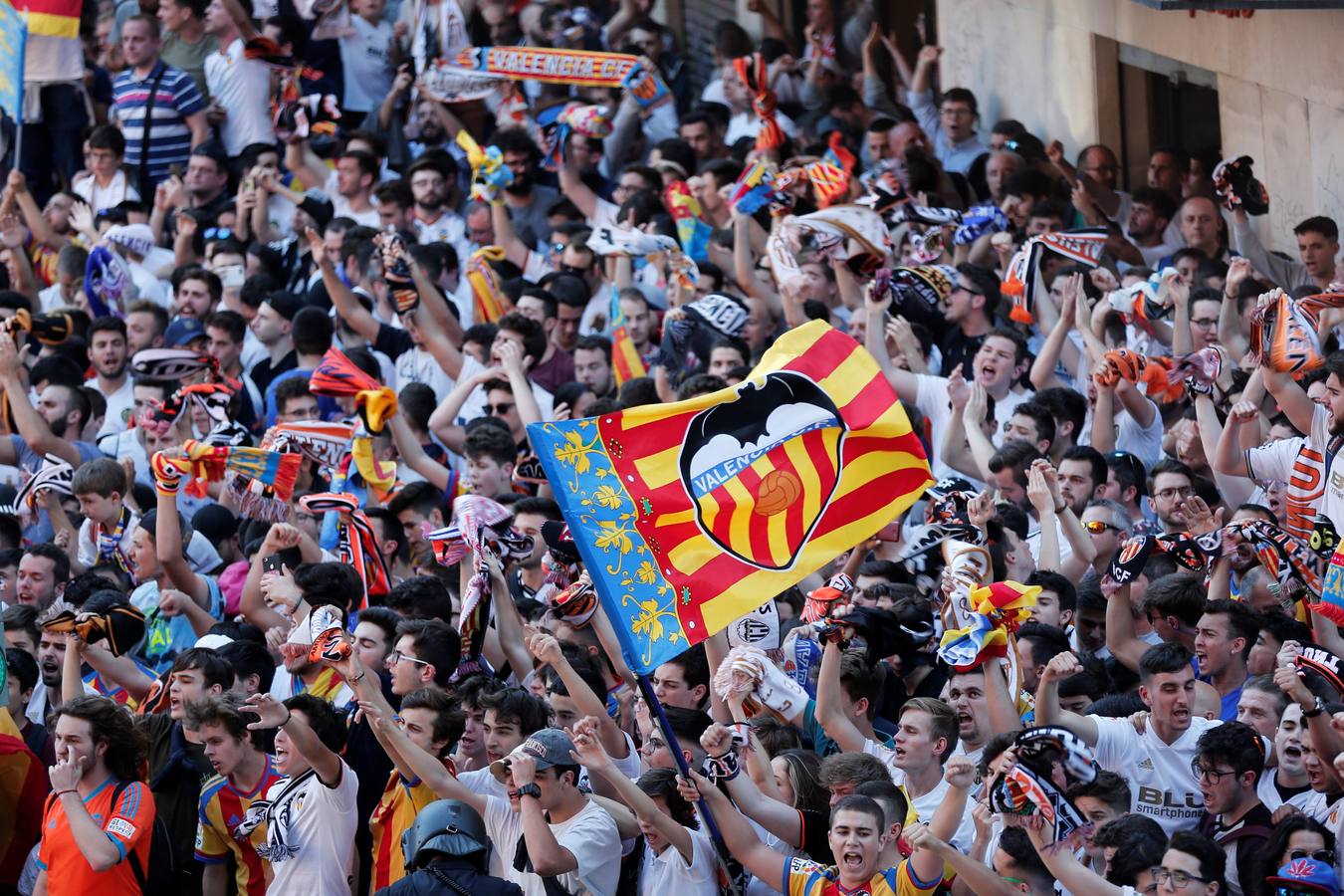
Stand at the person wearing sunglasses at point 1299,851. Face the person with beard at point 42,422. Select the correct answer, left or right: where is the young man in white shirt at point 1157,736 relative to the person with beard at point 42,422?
right

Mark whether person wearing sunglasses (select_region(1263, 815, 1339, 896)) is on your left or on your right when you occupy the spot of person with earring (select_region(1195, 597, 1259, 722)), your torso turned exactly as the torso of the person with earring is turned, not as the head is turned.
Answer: on your left

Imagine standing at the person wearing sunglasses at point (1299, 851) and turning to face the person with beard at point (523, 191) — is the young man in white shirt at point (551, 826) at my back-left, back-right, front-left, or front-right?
front-left

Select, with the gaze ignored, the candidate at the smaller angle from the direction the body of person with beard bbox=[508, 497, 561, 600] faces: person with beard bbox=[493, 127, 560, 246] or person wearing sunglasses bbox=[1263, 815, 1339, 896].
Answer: the person wearing sunglasses

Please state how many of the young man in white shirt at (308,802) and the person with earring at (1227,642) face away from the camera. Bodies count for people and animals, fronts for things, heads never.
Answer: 0

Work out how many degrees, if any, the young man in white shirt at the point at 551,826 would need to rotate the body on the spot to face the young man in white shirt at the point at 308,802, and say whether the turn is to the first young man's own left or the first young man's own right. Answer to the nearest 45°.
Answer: approximately 90° to the first young man's own right

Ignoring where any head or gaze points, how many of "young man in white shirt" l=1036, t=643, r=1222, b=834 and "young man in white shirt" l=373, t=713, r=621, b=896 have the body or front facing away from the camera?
0

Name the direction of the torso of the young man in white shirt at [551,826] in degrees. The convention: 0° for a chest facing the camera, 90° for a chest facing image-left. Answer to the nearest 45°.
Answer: approximately 45°

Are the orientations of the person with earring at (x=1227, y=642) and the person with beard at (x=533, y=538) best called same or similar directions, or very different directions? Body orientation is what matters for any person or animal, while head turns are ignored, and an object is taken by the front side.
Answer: same or similar directions

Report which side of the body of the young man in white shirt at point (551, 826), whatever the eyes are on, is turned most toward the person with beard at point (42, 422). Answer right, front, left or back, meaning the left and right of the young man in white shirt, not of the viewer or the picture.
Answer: right

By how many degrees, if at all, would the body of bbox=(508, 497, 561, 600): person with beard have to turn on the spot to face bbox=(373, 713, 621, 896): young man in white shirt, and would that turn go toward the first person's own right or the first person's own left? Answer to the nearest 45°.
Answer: approximately 45° to the first person's own left

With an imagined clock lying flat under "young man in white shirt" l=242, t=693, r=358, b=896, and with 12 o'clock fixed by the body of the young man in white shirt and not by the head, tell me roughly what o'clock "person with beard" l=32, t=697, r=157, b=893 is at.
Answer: The person with beard is roughly at 2 o'clock from the young man in white shirt.

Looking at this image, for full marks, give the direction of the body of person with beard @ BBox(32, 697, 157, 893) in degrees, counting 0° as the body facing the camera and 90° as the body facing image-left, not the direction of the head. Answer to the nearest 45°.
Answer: approximately 45°

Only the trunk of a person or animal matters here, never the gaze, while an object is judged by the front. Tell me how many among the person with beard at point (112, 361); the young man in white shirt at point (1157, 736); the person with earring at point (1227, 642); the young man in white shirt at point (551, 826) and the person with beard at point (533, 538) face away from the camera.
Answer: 0

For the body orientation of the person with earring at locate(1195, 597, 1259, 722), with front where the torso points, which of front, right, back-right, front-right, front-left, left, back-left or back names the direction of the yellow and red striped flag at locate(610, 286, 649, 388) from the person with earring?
right

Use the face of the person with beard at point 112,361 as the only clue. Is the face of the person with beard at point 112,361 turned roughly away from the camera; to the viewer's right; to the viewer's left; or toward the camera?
toward the camera

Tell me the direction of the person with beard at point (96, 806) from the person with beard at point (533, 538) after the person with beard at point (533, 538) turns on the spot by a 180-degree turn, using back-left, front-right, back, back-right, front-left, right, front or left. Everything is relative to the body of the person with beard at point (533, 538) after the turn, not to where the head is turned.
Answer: back

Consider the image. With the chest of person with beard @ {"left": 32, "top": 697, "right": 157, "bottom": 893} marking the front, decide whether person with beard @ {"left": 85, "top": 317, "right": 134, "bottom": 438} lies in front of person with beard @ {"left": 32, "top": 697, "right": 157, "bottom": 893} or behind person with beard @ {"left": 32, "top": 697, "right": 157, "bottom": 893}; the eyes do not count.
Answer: behind

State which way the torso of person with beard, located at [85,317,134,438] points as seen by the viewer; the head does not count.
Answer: toward the camera

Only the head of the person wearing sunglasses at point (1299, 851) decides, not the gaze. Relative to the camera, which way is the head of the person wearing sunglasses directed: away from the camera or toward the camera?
toward the camera

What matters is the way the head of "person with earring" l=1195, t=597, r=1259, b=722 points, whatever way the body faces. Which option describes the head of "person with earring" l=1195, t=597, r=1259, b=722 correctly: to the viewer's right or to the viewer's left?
to the viewer's left

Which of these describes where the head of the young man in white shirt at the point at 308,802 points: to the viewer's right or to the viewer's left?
to the viewer's left
